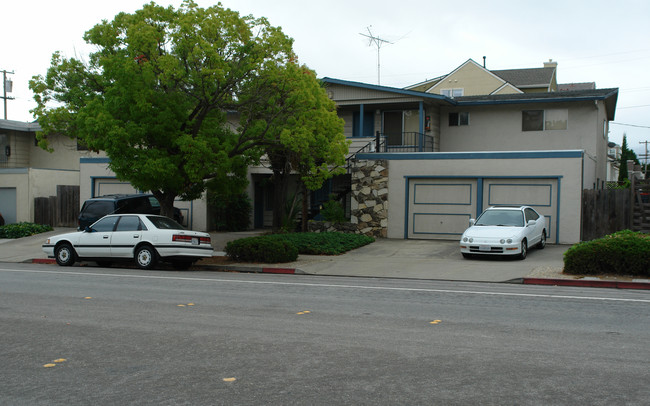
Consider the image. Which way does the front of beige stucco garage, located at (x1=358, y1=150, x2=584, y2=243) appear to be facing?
toward the camera

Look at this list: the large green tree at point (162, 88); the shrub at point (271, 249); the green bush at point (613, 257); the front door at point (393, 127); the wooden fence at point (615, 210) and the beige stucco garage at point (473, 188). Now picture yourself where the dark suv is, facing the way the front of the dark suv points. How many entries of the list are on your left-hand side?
0

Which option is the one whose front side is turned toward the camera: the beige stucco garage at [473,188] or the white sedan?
the beige stucco garage

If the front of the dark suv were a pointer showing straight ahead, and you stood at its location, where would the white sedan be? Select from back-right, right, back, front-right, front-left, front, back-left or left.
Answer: back-right

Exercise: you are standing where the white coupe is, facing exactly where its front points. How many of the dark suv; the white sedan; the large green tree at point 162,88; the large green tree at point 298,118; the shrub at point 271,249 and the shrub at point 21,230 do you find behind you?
0

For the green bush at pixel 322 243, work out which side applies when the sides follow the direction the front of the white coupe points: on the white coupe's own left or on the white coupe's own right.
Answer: on the white coupe's own right

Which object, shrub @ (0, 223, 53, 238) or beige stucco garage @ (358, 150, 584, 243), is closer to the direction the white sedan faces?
the shrub

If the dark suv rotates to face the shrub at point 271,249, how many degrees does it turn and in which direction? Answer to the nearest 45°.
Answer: approximately 90° to its right

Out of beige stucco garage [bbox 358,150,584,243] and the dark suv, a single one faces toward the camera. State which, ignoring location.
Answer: the beige stucco garage

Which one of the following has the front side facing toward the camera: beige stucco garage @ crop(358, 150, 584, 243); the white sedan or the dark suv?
the beige stucco garage

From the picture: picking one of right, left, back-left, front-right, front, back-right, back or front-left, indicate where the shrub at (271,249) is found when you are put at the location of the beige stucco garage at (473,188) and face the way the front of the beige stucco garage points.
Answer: front-right

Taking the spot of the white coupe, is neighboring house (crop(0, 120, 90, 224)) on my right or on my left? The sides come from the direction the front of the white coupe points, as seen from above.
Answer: on my right

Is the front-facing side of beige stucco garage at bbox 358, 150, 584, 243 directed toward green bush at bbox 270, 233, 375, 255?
no

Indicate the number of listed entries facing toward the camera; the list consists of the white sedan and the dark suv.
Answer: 0

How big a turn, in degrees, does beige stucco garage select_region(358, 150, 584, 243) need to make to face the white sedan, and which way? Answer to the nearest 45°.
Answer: approximately 45° to its right

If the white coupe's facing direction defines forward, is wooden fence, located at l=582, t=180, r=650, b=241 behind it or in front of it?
behind

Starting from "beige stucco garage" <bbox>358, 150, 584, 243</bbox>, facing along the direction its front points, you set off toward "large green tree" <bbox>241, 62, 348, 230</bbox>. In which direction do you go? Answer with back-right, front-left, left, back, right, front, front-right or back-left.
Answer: front-right

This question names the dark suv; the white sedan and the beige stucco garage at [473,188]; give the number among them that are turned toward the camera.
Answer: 1

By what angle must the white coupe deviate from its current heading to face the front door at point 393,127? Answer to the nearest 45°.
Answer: approximately 90° to its right
